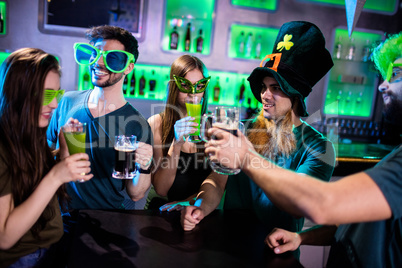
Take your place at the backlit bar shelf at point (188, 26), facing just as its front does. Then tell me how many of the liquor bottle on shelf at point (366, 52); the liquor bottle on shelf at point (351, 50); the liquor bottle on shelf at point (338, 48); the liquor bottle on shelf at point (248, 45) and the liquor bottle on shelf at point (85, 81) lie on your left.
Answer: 4

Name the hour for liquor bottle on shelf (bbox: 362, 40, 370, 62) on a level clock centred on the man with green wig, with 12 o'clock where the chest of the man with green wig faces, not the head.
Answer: The liquor bottle on shelf is roughly at 3 o'clock from the man with green wig.

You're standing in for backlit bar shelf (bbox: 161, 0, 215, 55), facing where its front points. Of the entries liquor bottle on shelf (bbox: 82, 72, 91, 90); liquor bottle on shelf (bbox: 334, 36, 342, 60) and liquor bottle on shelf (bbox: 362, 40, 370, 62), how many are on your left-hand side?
2

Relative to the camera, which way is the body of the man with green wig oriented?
to the viewer's left

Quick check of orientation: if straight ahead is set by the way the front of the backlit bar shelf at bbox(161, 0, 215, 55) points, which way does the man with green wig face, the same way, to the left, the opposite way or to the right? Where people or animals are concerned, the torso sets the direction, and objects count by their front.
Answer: to the right

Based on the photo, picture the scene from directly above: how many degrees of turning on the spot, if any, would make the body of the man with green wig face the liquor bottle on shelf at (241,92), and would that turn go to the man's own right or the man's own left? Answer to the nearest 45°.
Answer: approximately 90° to the man's own right

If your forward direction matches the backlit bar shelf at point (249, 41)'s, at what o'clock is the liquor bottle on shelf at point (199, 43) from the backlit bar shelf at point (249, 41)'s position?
The liquor bottle on shelf is roughly at 2 o'clock from the backlit bar shelf.

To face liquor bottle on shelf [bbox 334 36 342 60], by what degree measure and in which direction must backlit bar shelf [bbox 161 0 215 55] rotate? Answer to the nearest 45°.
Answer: approximately 90° to its left
